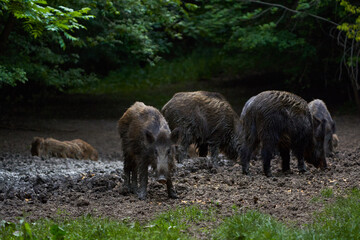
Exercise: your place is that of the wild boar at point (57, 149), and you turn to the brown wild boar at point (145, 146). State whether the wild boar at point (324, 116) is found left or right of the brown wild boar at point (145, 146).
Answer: left

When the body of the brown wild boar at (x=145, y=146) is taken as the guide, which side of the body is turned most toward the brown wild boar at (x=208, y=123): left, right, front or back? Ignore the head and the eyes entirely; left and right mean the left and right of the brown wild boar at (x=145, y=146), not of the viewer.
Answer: left

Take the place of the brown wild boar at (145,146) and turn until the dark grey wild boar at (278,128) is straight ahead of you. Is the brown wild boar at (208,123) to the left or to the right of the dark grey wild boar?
left

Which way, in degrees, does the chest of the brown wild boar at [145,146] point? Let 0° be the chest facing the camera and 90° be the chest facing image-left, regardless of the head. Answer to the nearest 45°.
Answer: approximately 315°

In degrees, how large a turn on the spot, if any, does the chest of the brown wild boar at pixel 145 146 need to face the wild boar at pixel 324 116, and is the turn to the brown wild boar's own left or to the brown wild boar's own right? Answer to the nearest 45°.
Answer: approximately 90° to the brown wild boar's own left
